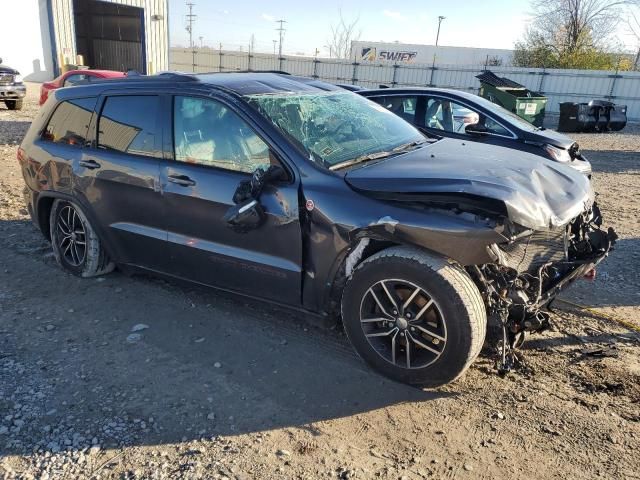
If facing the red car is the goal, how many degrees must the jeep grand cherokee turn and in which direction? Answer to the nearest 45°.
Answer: approximately 180°

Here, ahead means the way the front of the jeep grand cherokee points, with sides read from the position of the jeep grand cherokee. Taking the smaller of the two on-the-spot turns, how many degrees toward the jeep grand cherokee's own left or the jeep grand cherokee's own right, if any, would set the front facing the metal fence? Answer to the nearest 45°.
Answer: approximately 135° to the jeep grand cherokee's own left

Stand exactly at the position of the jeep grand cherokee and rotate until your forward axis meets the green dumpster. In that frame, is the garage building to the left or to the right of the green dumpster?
left

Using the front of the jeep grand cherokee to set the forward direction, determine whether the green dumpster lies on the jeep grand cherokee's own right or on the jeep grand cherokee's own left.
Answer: on the jeep grand cherokee's own left

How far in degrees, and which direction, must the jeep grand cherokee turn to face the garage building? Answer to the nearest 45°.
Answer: approximately 180°

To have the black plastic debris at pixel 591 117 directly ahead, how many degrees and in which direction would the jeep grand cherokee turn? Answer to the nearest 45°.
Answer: approximately 90° to its left

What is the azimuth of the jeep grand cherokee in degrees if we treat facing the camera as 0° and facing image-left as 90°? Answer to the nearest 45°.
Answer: approximately 315°

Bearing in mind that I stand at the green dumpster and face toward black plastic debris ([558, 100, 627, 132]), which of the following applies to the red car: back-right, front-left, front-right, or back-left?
back-right
